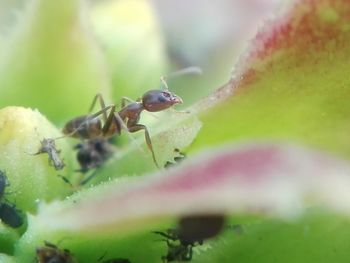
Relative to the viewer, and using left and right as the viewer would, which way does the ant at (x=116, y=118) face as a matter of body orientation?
facing to the right of the viewer
